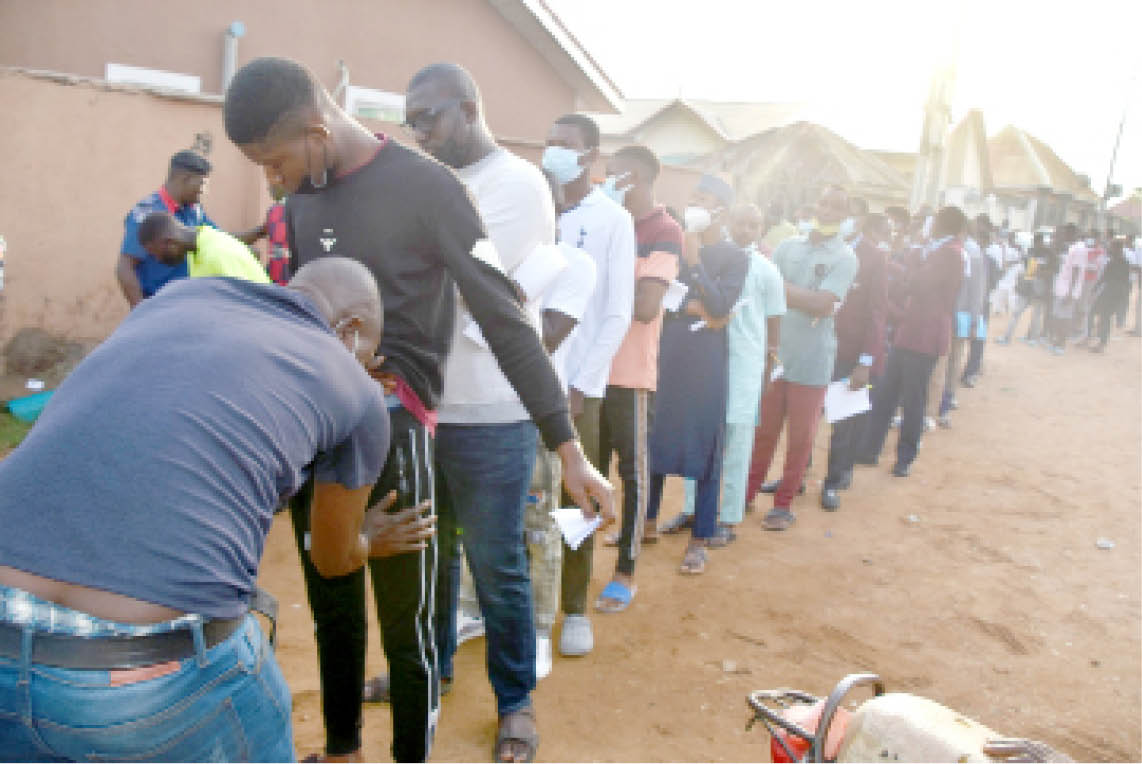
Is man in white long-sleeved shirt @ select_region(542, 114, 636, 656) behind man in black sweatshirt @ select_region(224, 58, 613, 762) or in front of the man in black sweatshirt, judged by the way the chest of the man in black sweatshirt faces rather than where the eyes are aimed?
behind

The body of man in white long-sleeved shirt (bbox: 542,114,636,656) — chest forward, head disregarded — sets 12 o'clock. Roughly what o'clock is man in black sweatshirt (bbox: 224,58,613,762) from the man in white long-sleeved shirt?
The man in black sweatshirt is roughly at 11 o'clock from the man in white long-sleeved shirt.
